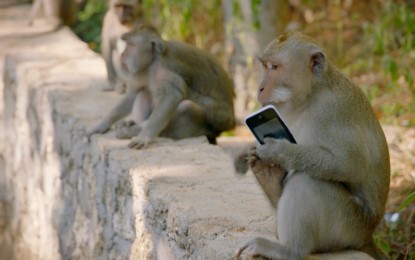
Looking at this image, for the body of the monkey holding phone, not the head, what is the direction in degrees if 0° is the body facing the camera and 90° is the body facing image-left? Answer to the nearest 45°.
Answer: approximately 90°

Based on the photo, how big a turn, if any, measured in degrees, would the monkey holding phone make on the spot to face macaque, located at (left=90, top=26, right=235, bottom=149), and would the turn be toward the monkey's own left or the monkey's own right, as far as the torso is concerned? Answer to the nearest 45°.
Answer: approximately 45° to the monkey's own right

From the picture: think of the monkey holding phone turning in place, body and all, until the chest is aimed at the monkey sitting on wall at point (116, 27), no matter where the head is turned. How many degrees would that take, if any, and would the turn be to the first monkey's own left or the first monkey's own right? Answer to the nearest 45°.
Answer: approximately 45° to the first monkey's own right

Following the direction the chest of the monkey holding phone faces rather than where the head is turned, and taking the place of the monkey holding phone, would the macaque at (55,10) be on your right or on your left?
on your right
